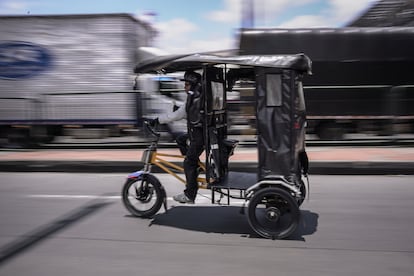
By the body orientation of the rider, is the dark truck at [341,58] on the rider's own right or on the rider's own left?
on the rider's own right

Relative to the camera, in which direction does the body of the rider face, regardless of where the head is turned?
to the viewer's left

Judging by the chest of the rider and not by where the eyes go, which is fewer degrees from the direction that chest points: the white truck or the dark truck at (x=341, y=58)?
the white truck

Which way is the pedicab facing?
to the viewer's left

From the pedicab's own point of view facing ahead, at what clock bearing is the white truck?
The white truck is roughly at 2 o'clock from the pedicab.

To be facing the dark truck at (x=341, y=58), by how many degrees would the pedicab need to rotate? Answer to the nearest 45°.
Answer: approximately 90° to its right

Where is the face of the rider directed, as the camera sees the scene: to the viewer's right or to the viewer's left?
to the viewer's left
